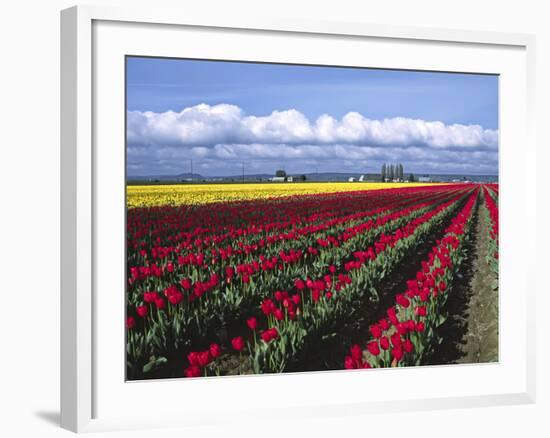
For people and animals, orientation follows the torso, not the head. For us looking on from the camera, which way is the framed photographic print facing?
facing the viewer and to the right of the viewer
